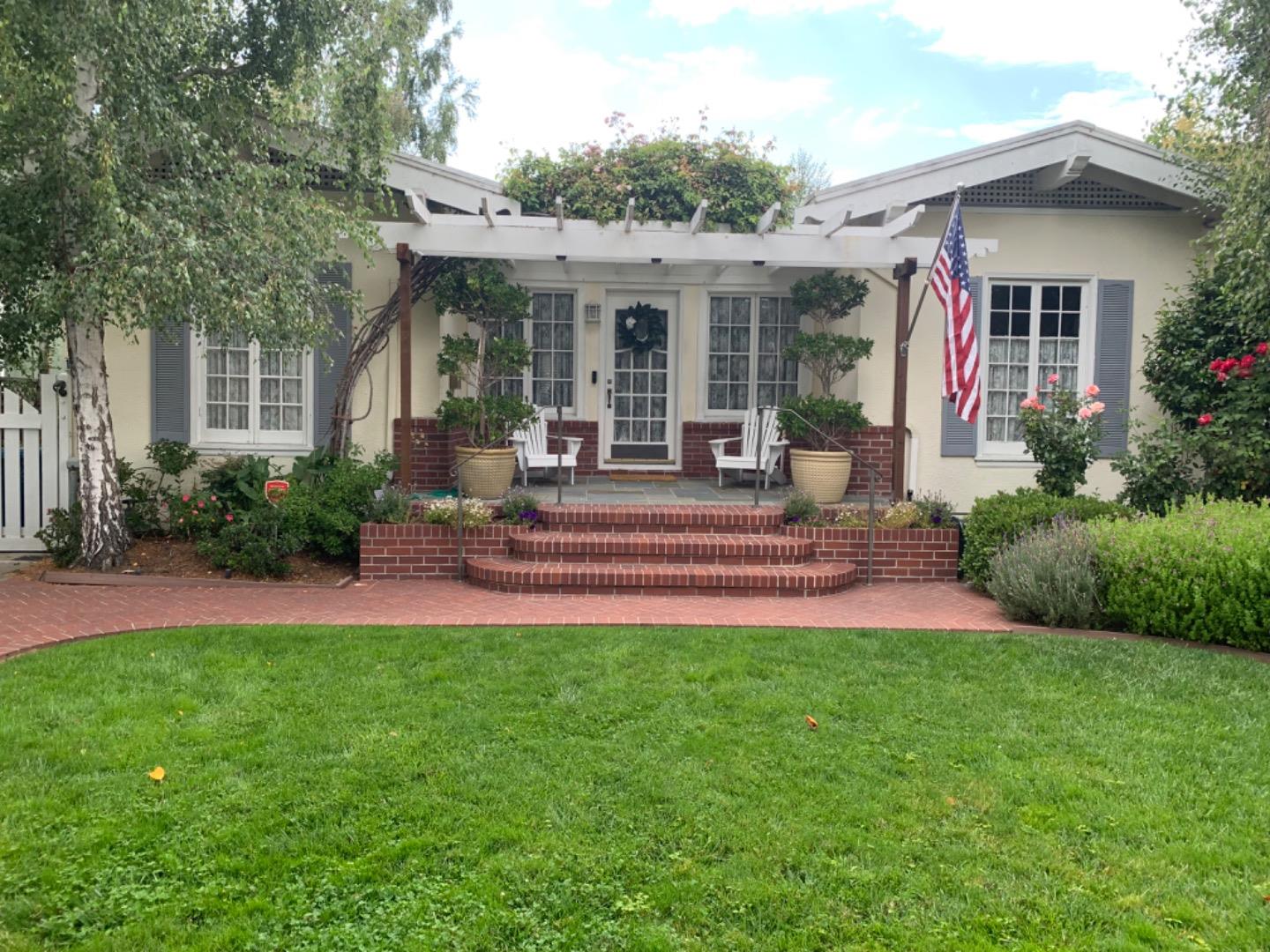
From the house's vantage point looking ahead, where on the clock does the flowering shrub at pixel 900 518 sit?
The flowering shrub is roughly at 12 o'clock from the house.

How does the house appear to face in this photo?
toward the camera

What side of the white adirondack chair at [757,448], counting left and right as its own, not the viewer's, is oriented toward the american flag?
left

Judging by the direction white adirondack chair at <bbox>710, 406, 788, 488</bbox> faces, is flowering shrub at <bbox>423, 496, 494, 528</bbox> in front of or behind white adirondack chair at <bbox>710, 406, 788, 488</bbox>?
in front

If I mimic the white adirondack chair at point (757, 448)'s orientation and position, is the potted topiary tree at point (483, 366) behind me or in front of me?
in front

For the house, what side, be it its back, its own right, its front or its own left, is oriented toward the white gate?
right

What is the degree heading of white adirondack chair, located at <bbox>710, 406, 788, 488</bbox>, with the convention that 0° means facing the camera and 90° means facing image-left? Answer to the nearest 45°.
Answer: approximately 45°

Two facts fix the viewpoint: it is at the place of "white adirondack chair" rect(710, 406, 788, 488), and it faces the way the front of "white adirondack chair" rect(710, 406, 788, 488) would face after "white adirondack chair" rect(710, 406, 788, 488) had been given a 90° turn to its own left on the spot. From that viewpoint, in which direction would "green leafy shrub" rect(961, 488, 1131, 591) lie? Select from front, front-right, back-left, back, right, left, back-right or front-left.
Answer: front

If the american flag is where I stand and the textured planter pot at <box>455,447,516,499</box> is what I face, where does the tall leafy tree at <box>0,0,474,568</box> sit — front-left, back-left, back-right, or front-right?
front-left

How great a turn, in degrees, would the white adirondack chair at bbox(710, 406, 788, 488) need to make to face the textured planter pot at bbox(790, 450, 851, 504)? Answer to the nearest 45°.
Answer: approximately 90° to its left

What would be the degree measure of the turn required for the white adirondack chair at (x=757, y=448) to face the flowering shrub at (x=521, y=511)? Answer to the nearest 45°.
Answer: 0° — it already faces it
